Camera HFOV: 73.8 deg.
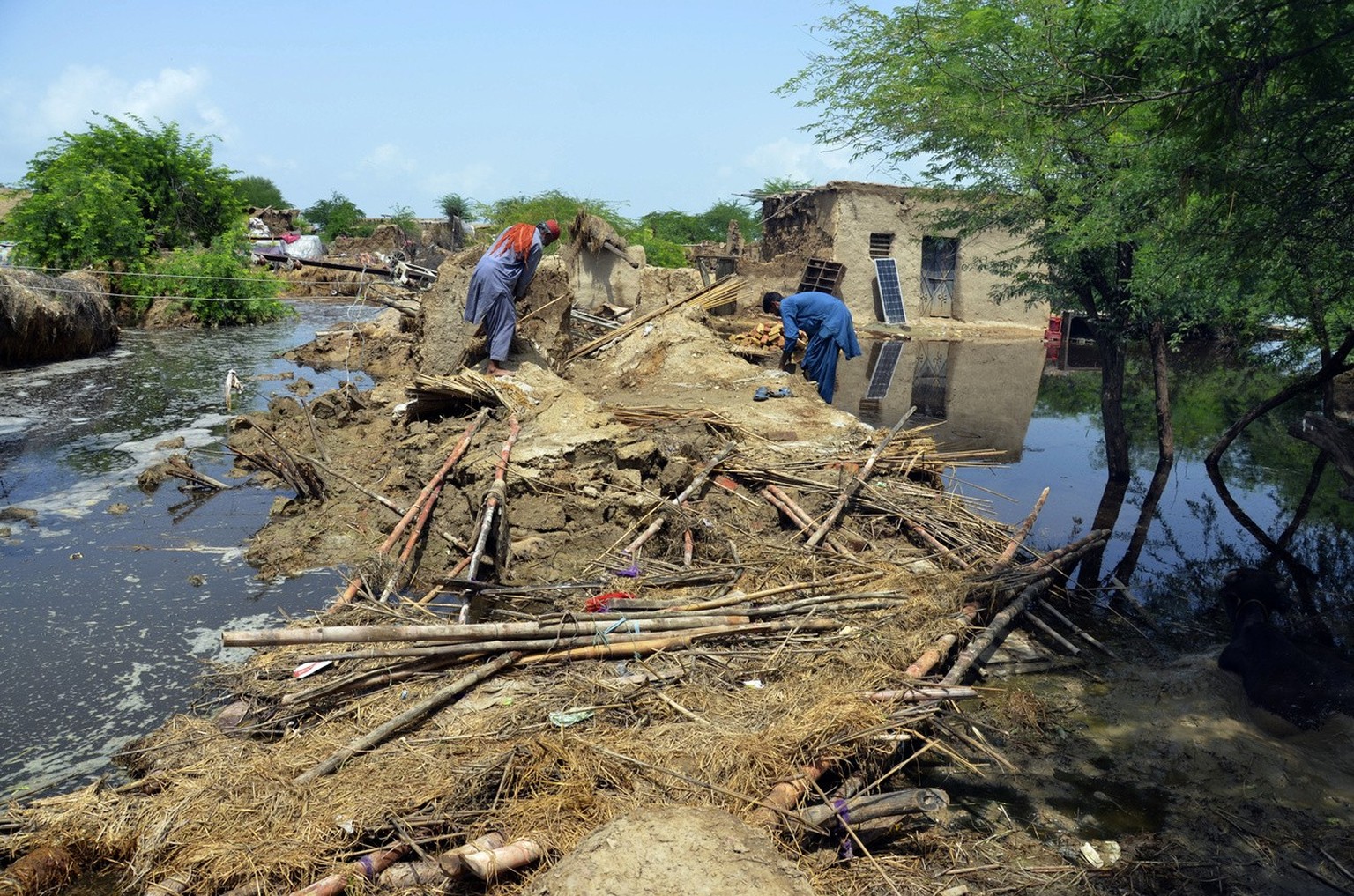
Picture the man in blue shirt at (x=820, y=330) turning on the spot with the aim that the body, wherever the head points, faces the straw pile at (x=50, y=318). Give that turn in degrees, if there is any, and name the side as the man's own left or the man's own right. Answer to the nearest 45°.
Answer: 0° — they already face it

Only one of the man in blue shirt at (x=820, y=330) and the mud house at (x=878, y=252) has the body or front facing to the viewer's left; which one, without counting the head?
the man in blue shirt

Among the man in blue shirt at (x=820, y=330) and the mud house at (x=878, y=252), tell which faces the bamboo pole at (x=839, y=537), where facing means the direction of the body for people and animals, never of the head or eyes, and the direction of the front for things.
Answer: the mud house

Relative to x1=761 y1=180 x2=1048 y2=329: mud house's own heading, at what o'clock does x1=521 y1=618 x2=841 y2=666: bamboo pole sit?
The bamboo pole is roughly at 12 o'clock from the mud house.

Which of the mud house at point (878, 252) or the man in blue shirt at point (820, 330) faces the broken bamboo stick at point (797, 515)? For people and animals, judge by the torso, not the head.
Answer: the mud house

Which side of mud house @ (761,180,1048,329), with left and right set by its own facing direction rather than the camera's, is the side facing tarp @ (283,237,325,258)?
right

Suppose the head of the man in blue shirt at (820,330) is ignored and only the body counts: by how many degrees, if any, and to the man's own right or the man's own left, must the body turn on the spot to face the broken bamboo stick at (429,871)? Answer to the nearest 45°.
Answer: approximately 90° to the man's own left

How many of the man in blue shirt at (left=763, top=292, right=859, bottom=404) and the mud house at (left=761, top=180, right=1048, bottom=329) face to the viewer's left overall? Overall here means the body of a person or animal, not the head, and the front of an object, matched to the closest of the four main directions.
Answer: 1

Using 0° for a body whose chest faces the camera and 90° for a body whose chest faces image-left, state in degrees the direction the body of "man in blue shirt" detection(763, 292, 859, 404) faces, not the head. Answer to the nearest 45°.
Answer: approximately 90°

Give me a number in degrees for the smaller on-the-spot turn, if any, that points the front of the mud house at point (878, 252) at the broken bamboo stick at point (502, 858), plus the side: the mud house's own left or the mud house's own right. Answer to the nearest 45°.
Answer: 0° — it already faces it

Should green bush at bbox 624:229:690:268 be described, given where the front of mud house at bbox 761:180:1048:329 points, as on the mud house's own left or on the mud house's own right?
on the mud house's own right

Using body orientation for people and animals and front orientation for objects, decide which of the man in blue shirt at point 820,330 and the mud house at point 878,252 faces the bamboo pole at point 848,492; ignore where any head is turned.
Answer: the mud house

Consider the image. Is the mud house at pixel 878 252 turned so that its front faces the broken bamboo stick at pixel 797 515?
yes

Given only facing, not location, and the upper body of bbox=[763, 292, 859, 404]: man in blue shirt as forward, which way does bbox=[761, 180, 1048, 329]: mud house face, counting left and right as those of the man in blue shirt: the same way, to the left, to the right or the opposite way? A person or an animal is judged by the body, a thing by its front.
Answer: to the left
